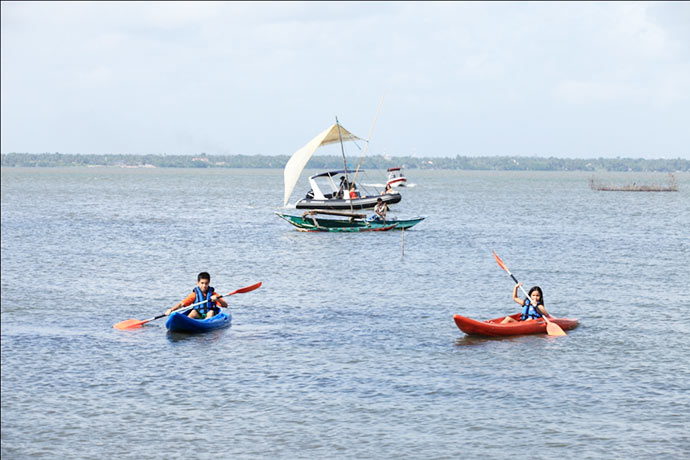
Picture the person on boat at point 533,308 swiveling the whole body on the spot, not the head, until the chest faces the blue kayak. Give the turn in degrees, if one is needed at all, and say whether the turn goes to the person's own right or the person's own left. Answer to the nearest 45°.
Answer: approximately 45° to the person's own right

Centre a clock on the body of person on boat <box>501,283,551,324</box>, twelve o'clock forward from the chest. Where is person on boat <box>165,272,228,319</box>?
person on boat <box>165,272,228,319</box> is roughly at 1 o'clock from person on boat <box>501,283,551,324</box>.

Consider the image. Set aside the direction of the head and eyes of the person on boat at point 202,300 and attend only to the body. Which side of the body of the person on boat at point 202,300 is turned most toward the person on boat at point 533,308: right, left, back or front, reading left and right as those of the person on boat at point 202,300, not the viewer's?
left

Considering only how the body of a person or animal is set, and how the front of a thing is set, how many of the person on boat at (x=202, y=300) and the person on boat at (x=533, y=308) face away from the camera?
0

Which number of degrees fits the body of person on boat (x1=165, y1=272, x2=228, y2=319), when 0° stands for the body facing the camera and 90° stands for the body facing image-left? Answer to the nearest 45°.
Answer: approximately 0°

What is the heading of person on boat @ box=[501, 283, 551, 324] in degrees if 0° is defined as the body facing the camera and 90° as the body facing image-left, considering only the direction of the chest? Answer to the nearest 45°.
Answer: approximately 45°

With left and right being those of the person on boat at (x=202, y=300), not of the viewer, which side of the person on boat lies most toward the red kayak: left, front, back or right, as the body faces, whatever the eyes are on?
left
